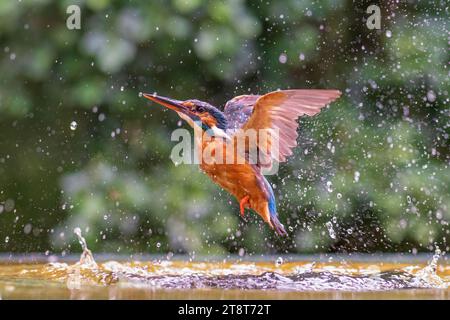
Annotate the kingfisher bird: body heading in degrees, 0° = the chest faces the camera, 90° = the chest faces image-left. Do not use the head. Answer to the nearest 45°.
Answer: approximately 90°

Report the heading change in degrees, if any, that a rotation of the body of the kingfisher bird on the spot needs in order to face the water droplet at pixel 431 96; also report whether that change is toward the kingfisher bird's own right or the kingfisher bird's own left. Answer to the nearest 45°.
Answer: approximately 135° to the kingfisher bird's own right

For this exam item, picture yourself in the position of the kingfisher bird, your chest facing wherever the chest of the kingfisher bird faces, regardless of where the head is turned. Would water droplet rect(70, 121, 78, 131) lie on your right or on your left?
on your right

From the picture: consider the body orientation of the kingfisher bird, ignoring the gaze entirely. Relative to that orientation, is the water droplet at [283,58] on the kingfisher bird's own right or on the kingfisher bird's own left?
on the kingfisher bird's own right
